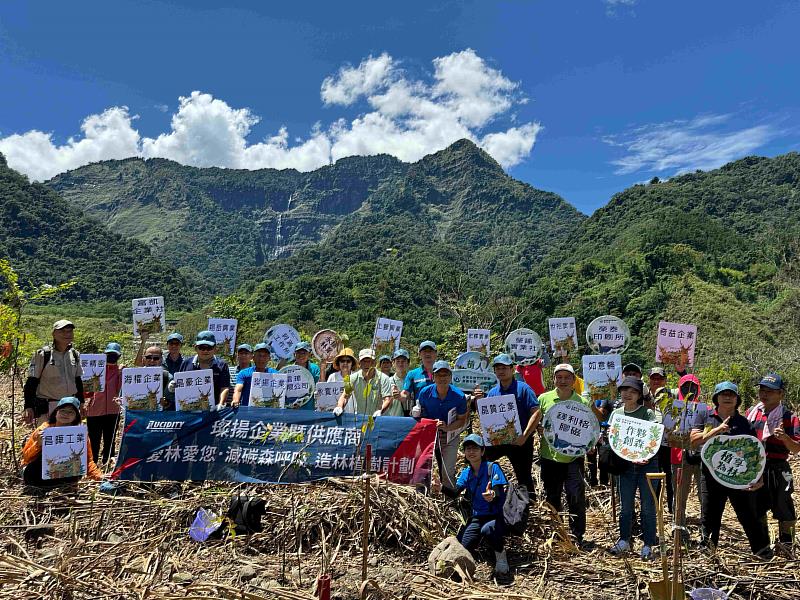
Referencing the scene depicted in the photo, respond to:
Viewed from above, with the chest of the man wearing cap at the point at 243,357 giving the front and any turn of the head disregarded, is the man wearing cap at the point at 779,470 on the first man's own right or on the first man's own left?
on the first man's own left

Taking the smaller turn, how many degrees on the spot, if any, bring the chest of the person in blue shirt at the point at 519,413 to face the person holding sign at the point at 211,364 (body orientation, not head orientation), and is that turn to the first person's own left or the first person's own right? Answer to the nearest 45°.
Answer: approximately 45° to the first person's own right

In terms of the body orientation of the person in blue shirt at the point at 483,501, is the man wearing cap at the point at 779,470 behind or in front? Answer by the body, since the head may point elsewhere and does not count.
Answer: behind

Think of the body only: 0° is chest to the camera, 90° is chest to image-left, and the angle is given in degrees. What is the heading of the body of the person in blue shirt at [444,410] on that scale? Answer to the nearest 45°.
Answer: approximately 0°

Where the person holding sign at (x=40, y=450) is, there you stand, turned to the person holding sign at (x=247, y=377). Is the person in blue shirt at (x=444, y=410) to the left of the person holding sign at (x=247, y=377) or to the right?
right

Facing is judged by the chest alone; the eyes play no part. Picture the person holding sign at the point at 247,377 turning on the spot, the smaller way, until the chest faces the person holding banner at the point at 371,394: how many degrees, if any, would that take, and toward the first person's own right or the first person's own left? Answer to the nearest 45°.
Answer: approximately 45° to the first person's own left

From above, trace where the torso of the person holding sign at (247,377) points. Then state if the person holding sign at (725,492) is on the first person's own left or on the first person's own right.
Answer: on the first person's own left
